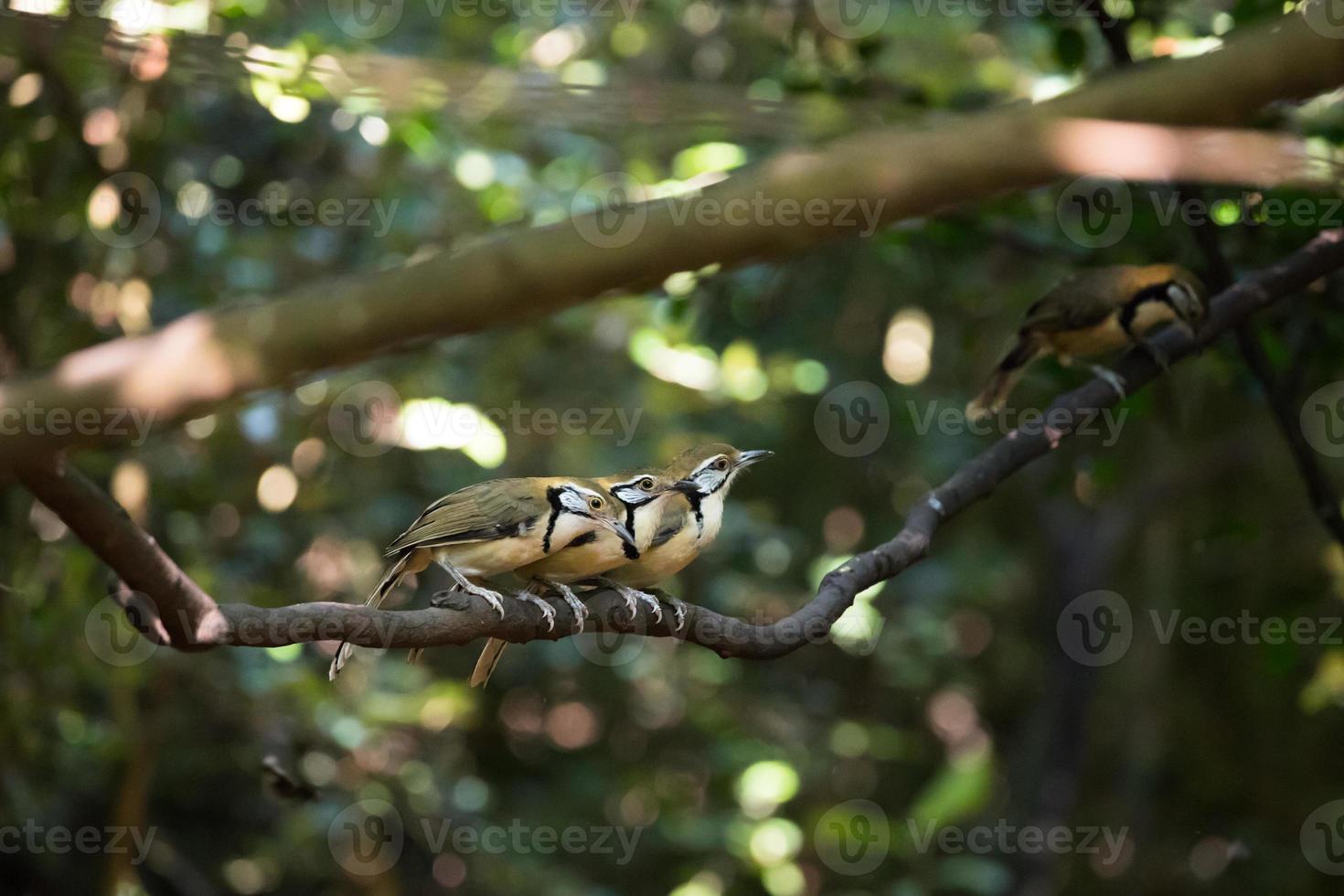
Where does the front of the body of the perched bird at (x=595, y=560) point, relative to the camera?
to the viewer's right

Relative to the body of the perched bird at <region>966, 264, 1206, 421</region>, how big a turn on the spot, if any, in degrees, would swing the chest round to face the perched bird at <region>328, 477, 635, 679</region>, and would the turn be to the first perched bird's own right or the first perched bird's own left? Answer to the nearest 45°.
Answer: approximately 135° to the first perched bird's own right

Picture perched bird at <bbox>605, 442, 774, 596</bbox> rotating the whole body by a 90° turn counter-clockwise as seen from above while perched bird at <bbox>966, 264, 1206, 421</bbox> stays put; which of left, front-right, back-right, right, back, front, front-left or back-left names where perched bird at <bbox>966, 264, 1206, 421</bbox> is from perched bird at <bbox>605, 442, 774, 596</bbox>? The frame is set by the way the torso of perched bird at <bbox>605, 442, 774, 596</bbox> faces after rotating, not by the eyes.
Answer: front-right

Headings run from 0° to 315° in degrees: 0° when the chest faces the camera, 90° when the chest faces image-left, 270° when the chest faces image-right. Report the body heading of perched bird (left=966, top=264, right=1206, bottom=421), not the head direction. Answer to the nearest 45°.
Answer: approximately 270°

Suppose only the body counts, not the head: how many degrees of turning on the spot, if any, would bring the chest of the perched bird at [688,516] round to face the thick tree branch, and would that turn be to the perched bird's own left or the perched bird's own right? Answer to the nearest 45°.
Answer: approximately 90° to the perched bird's own right

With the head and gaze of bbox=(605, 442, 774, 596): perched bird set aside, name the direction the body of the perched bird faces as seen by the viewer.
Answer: to the viewer's right

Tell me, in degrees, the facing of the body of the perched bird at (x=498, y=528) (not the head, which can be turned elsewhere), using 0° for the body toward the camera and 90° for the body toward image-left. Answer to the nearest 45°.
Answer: approximately 270°
